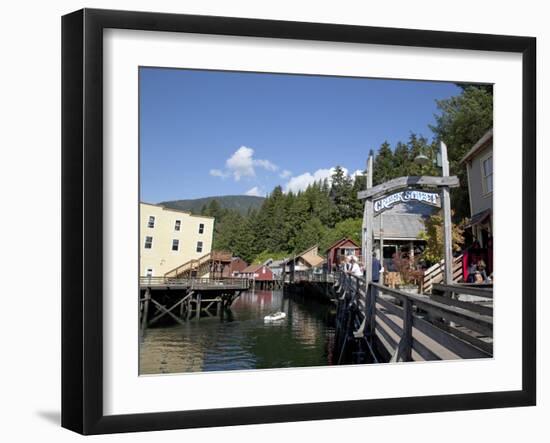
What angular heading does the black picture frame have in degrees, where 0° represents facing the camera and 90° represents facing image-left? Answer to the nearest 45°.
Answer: approximately 315°
